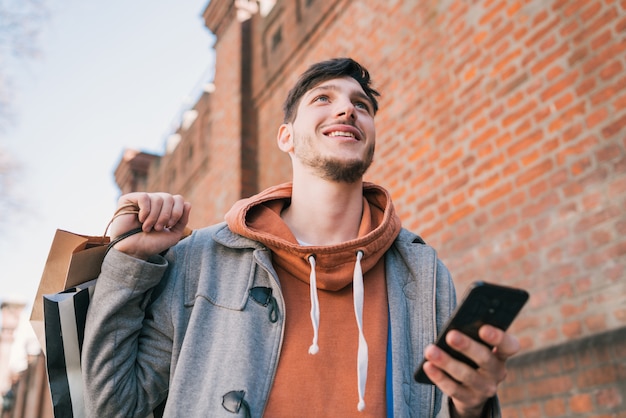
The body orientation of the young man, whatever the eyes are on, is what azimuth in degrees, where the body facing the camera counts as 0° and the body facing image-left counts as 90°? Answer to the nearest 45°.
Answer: approximately 315°

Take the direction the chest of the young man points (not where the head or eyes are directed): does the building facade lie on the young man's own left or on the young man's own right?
on the young man's own left
